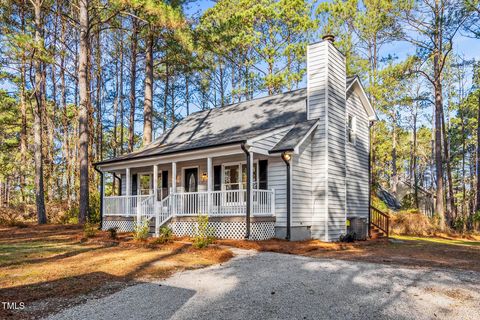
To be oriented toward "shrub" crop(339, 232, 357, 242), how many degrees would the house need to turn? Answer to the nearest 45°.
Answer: approximately 135° to its left

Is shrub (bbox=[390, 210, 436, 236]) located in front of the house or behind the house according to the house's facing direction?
behind

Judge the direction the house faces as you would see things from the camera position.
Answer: facing the viewer and to the left of the viewer

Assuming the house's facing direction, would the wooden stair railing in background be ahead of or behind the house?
behind
